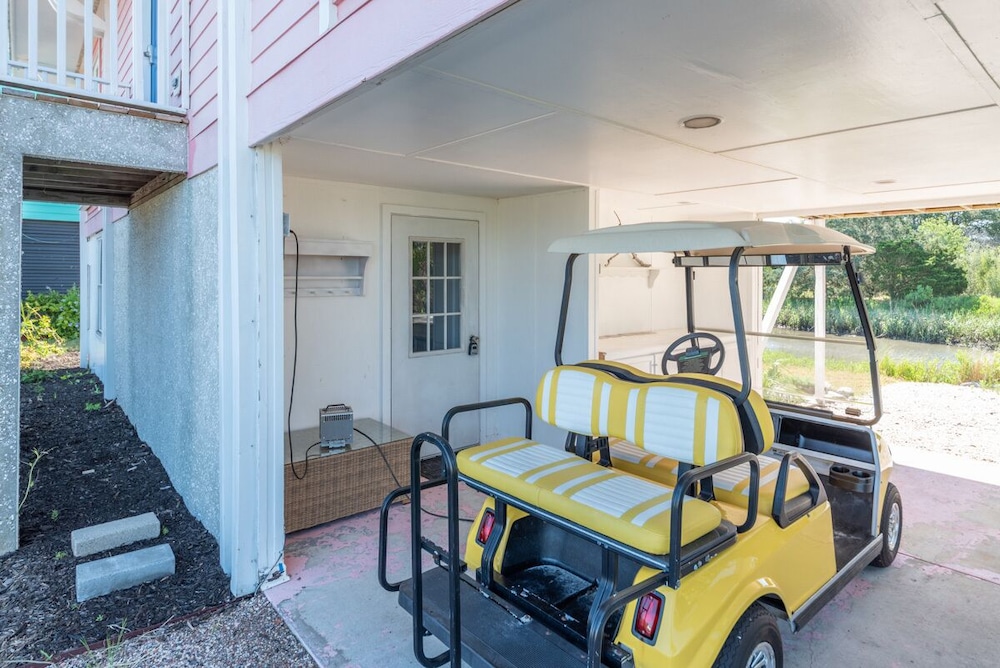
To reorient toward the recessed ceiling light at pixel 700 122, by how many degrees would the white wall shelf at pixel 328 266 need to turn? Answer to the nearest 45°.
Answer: approximately 45° to its left

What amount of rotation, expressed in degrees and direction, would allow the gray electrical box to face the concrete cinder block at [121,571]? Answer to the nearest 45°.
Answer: approximately 45° to its right

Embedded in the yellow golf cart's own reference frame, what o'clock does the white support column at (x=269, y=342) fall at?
The white support column is roughly at 8 o'clock from the yellow golf cart.

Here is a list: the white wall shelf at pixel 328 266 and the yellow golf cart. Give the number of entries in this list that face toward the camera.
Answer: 1

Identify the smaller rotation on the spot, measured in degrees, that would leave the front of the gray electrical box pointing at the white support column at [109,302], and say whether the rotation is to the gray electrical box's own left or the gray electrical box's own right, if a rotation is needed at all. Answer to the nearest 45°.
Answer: approximately 135° to the gray electrical box's own right

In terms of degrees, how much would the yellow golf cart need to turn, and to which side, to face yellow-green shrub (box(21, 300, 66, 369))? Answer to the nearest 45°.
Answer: approximately 90° to its left

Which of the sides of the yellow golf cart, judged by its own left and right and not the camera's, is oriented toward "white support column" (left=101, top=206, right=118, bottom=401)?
left

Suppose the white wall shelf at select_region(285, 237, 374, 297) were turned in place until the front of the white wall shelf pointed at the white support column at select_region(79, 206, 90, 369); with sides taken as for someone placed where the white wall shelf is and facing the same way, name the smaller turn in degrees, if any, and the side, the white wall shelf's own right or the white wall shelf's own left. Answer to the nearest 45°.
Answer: approximately 135° to the white wall shelf's own right

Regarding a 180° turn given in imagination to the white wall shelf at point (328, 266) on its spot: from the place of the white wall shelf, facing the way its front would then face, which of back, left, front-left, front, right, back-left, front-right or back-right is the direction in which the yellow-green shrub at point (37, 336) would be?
front-left

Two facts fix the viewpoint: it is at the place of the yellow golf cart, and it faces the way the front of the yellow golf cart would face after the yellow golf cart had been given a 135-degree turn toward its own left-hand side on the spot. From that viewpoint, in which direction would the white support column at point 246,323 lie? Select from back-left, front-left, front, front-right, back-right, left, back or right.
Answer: front

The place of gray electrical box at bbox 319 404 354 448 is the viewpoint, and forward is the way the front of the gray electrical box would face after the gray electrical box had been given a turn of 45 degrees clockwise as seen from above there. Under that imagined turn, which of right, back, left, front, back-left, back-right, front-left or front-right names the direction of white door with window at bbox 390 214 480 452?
back

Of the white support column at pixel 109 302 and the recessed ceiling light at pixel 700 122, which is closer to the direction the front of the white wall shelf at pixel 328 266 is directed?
the recessed ceiling light

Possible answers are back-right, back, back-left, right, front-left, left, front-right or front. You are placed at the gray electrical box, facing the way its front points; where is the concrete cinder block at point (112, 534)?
right

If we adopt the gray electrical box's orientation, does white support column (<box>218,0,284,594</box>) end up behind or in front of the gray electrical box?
in front
